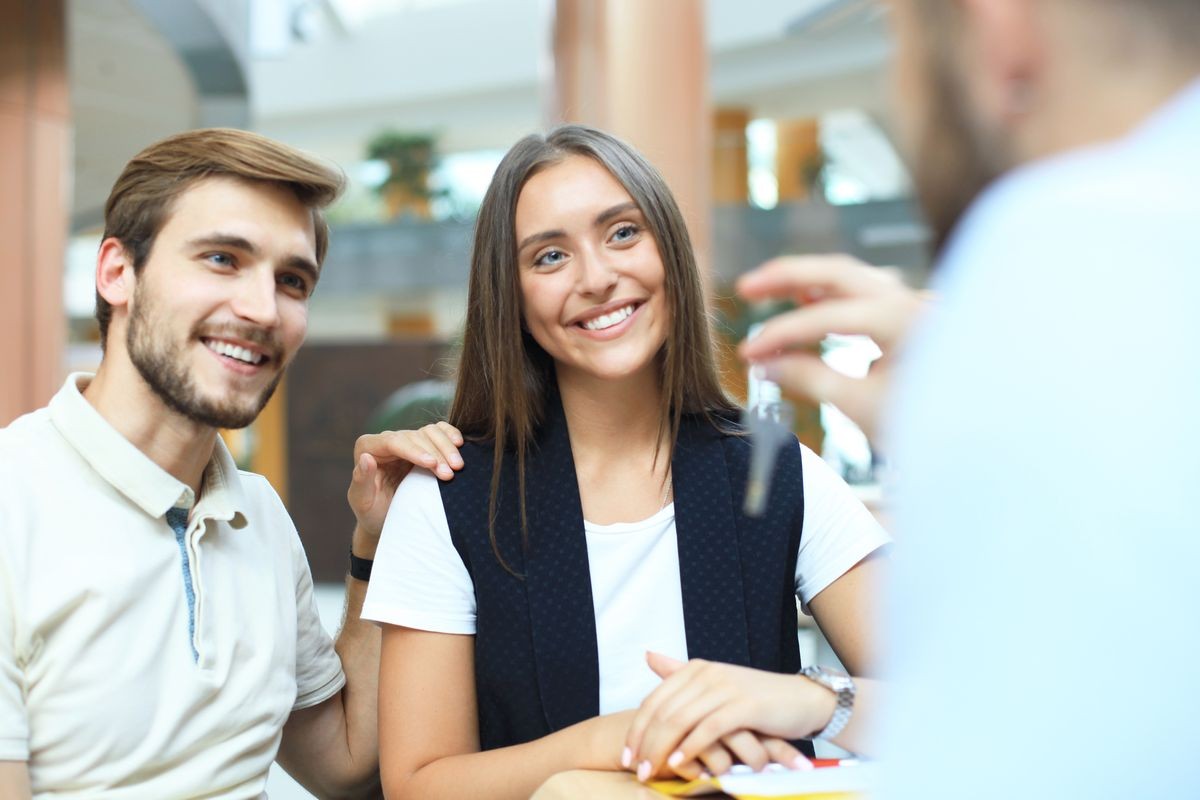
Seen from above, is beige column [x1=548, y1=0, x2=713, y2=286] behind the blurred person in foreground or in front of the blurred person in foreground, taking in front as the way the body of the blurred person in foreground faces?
in front

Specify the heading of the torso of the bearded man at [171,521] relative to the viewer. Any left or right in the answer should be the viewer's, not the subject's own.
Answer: facing the viewer and to the right of the viewer

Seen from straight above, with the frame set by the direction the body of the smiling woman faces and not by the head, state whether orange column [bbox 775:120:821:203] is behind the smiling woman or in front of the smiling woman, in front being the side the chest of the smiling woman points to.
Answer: behind

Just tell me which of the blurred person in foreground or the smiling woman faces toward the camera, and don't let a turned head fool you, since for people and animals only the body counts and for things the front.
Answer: the smiling woman

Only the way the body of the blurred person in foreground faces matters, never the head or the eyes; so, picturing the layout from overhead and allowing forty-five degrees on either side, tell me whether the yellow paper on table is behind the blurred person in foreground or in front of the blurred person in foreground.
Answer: in front

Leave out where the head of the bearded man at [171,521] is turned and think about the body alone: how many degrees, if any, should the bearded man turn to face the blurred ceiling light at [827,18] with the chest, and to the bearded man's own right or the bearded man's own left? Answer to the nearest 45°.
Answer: approximately 90° to the bearded man's own left

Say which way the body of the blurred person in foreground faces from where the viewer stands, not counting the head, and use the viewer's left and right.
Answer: facing away from the viewer and to the left of the viewer

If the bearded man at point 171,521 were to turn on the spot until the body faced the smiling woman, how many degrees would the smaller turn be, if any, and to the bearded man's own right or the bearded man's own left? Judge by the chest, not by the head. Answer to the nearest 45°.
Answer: approximately 45° to the bearded man's own left

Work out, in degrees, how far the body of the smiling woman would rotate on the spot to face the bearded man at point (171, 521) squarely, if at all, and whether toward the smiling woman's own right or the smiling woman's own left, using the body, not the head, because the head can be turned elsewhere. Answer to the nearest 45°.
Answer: approximately 90° to the smiling woman's own right

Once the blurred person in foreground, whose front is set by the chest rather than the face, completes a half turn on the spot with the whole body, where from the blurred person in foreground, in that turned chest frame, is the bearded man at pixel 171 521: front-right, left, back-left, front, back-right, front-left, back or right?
back

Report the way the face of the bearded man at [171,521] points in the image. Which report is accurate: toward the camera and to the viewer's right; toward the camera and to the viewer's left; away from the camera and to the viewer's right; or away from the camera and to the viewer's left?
toward the camera and to the viewer's right

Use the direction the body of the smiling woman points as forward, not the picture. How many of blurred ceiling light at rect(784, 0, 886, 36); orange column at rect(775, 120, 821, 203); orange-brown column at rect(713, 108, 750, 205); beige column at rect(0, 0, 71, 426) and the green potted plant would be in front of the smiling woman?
0

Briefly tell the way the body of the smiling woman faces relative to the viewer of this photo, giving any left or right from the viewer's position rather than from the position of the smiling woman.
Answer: facing the viewer

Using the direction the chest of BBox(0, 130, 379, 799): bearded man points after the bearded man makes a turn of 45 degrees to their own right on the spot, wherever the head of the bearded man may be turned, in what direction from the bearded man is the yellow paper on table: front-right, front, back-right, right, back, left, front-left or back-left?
front-left

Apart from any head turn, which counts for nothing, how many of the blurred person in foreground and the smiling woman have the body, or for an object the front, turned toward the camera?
1

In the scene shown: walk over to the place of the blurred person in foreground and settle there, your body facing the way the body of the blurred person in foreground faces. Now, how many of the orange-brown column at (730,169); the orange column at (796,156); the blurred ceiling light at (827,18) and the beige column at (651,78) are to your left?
0

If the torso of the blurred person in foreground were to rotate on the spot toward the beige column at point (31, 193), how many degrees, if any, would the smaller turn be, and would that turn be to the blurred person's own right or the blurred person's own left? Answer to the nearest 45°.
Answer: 0° — they already face it

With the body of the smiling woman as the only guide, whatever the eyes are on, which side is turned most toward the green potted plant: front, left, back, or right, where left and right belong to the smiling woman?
back

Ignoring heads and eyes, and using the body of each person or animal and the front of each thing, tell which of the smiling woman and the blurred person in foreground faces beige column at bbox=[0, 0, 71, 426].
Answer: the blurred person in foreground

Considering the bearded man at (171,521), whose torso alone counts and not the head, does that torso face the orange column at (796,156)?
no
